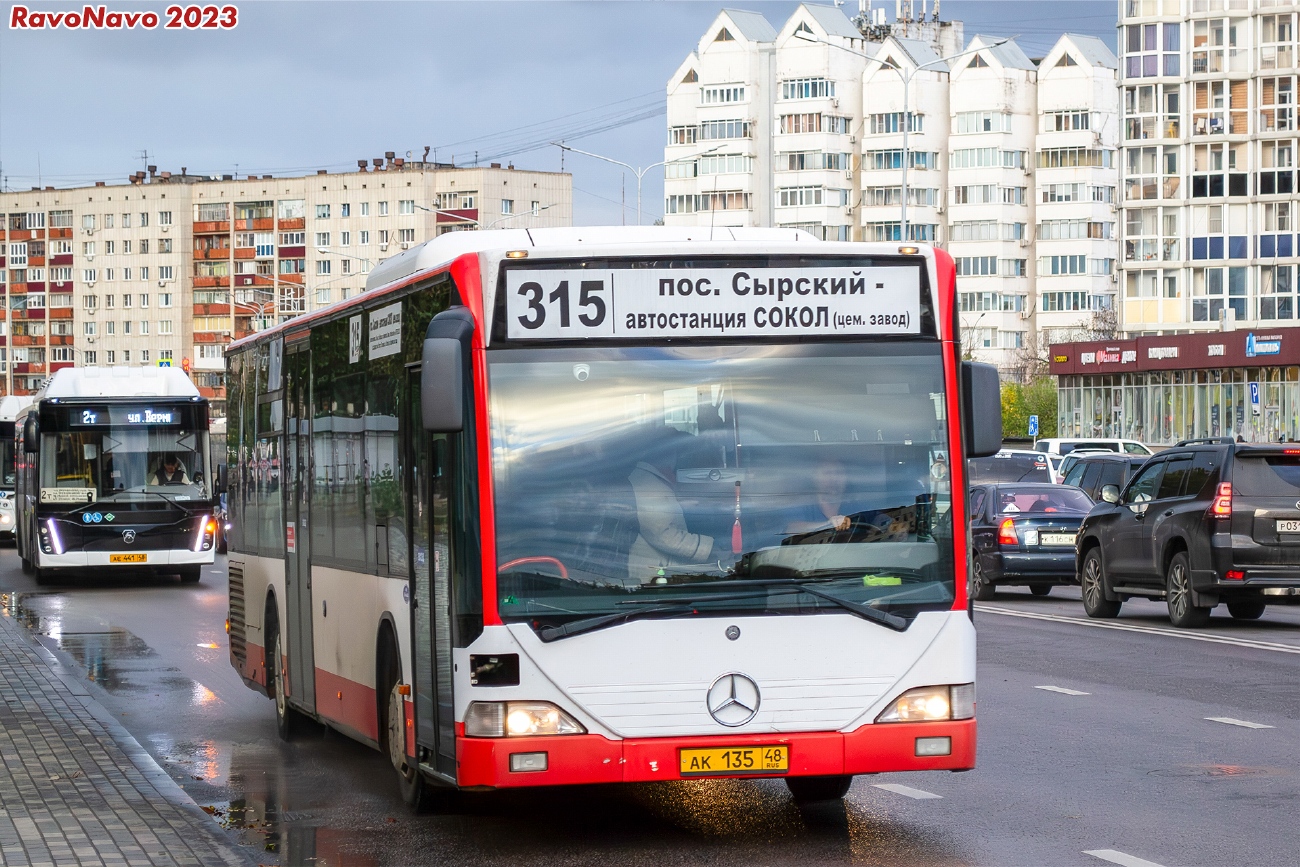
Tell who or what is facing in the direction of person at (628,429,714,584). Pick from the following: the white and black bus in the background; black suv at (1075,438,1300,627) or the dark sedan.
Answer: the white and black bus in the background

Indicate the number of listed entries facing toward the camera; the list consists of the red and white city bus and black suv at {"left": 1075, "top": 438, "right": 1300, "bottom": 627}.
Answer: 1

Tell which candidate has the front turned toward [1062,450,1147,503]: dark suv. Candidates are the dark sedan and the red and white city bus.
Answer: the dark sedan

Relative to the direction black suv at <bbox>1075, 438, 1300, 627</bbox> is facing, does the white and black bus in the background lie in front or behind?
in front

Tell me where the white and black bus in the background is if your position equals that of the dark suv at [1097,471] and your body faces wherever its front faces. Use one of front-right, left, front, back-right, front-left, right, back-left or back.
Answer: left

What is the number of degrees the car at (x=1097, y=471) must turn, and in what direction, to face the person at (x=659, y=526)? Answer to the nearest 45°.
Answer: approximately 135° to its left

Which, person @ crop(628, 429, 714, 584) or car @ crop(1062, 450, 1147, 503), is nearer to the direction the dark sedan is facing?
the car

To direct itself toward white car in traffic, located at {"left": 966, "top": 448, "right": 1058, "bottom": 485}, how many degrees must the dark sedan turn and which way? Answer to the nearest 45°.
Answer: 0° — it already faces it

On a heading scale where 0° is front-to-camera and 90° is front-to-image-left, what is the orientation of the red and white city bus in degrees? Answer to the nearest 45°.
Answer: approximately 0°

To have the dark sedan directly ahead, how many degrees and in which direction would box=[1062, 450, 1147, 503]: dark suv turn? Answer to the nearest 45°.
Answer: approximately 135° to its left

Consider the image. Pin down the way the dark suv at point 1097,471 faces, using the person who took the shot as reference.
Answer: facing away from the viewer and to the left of the viewer
